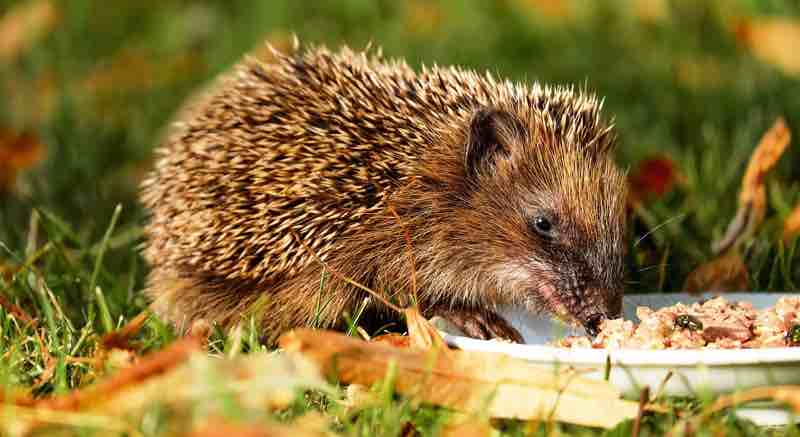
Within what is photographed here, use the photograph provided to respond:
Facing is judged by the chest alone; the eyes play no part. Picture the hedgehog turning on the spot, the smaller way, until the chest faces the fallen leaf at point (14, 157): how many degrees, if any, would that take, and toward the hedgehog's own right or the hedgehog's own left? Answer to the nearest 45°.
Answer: approximately 135° to the hedgehog's own left

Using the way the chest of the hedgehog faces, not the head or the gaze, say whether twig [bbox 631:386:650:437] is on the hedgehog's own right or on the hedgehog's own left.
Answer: on the hedgehog's own right

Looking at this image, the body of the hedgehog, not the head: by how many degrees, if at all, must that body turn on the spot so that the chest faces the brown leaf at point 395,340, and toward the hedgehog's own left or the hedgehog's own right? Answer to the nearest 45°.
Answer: approximately 90° to the hedgehog's own right

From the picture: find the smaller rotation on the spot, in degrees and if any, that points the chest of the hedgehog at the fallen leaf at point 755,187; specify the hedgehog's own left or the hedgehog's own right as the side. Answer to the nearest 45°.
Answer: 0° — it already faces it

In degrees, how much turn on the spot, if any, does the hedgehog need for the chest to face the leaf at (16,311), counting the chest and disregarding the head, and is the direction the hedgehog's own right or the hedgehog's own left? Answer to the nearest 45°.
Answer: approximately 135° to the hedgehog's own right

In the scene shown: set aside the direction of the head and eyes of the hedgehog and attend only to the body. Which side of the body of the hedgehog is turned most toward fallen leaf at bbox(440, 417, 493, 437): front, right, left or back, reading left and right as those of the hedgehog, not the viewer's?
right

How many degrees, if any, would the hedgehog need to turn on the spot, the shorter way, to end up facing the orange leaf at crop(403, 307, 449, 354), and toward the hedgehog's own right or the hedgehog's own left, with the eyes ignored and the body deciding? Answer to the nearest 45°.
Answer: approximately 90° to the hedgehog's own right

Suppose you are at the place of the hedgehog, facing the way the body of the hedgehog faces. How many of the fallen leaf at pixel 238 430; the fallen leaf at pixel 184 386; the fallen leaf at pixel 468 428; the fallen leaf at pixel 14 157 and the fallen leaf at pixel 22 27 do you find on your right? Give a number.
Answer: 3

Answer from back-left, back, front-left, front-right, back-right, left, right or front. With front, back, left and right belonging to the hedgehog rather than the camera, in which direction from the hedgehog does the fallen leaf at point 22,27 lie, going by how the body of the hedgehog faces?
back-left

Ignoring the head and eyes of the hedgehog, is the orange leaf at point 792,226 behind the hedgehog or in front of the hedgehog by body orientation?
in front

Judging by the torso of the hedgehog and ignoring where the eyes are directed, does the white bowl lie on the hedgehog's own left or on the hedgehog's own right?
on the hedgehog's own right

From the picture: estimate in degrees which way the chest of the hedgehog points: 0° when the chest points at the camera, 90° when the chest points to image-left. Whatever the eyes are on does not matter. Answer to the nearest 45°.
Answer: approximately 270°

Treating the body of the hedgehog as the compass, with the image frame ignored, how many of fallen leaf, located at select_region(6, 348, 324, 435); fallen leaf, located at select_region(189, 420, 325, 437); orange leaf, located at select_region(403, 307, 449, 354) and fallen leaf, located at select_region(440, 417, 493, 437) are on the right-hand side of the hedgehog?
4

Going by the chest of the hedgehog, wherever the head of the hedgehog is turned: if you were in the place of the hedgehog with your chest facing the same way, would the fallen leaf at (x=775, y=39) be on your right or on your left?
on your left
